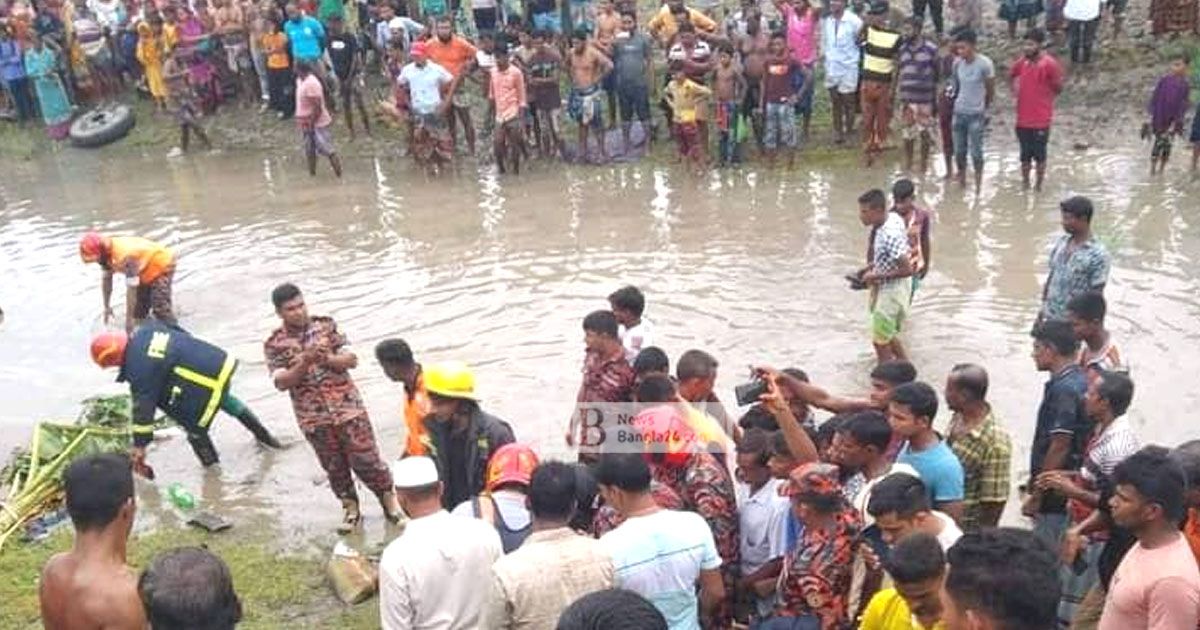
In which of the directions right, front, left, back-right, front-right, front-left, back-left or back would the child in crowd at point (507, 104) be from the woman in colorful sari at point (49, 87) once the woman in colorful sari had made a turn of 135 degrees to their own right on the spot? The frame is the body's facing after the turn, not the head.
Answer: back

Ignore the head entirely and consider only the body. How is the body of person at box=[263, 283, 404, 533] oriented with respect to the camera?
toward the camera

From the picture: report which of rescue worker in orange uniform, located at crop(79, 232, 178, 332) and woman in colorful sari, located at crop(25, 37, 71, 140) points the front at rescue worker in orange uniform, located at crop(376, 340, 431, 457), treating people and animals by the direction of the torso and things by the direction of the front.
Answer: the woman in colorful sari

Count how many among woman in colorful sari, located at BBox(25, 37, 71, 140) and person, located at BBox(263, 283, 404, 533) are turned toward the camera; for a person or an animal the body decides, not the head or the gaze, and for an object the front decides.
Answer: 2

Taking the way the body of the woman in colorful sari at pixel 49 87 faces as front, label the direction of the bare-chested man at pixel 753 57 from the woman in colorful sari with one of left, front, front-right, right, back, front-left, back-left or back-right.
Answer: front-left

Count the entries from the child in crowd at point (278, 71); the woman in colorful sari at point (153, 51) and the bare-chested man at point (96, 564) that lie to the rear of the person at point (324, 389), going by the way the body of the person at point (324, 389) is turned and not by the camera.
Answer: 2

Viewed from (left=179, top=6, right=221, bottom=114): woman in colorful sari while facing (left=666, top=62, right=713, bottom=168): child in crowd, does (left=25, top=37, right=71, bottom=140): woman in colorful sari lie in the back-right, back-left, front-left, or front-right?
back-right

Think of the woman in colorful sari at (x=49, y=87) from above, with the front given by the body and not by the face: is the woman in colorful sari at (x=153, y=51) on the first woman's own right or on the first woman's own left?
on the first woman's own left

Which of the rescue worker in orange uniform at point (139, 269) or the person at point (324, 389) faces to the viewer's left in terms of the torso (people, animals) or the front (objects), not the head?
the rescue worker in orange uniform

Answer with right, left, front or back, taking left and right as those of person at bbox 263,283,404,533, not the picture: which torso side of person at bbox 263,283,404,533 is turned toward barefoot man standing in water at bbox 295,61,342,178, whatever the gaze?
back

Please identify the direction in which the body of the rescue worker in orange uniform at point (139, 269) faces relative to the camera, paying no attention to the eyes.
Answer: to the viewer's left
